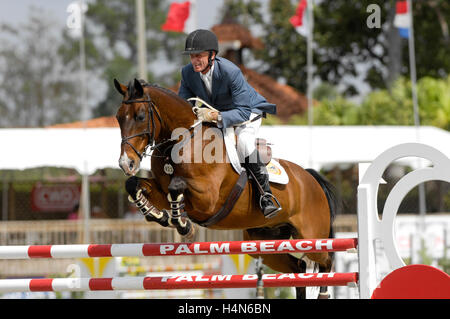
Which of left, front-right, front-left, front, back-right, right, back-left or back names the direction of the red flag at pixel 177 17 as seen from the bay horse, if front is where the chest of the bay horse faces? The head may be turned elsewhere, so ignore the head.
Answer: back-right

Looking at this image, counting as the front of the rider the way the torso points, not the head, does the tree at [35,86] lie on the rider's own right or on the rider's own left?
on the rider's own right

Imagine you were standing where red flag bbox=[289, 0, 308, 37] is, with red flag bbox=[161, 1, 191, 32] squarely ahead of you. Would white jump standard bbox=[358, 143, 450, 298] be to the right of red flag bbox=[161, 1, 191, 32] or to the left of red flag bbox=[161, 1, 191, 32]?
left

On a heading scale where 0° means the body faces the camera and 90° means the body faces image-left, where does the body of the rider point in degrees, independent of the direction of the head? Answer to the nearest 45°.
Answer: approximately 45°

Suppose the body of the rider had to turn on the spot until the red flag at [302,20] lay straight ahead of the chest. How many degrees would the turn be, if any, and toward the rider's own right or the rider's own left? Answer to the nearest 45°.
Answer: approximately 135° to the rider's own right

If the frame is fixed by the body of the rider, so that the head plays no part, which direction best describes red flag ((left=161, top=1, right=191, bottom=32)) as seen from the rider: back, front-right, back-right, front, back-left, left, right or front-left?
back-right

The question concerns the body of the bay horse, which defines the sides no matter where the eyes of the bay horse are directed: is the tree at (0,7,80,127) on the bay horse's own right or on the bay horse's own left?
on the bay horse's own right

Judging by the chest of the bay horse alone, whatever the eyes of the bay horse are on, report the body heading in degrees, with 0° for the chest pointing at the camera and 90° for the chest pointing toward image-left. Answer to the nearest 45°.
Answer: approximately 45°

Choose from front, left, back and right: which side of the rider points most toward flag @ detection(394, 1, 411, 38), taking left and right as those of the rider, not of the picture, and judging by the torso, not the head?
back

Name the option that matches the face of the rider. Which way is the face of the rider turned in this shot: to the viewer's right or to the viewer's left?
to the viewer's left

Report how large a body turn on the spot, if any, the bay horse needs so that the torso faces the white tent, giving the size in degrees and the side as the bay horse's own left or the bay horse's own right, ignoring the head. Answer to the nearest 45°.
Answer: approximately 135° to the bay horse's own right

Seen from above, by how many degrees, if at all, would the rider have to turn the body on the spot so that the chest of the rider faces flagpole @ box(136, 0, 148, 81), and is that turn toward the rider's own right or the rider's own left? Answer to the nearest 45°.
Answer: approximately 135° to the rider's own right
